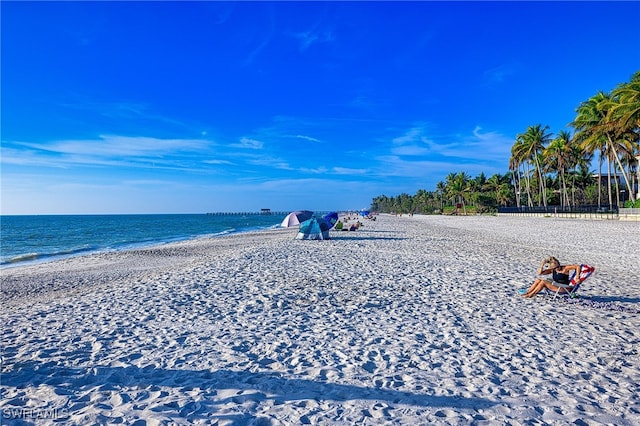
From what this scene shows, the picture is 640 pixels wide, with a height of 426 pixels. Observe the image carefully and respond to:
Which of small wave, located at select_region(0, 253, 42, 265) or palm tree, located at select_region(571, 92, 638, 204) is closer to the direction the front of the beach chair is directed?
the small wave

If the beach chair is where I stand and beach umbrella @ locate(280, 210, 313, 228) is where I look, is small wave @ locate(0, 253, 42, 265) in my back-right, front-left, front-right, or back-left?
front-left

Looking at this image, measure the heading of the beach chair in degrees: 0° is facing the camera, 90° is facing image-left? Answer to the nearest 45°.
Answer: approximately 90°

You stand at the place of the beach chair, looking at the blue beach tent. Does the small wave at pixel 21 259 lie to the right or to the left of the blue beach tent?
left

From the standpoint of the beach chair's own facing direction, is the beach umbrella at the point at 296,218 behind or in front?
in front

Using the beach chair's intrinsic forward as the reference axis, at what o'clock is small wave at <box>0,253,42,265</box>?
The small wave is roughly at 12 o'clock from the beach chair.

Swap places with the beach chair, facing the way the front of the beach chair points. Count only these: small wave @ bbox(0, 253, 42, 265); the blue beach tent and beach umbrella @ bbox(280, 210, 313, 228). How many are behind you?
0

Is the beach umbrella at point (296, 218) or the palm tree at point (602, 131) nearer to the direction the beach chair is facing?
the beach umbrella

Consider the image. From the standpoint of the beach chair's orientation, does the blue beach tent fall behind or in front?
in front

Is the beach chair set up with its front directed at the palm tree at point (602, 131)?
no

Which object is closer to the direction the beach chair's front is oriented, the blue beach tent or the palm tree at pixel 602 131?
the blue beach tent
